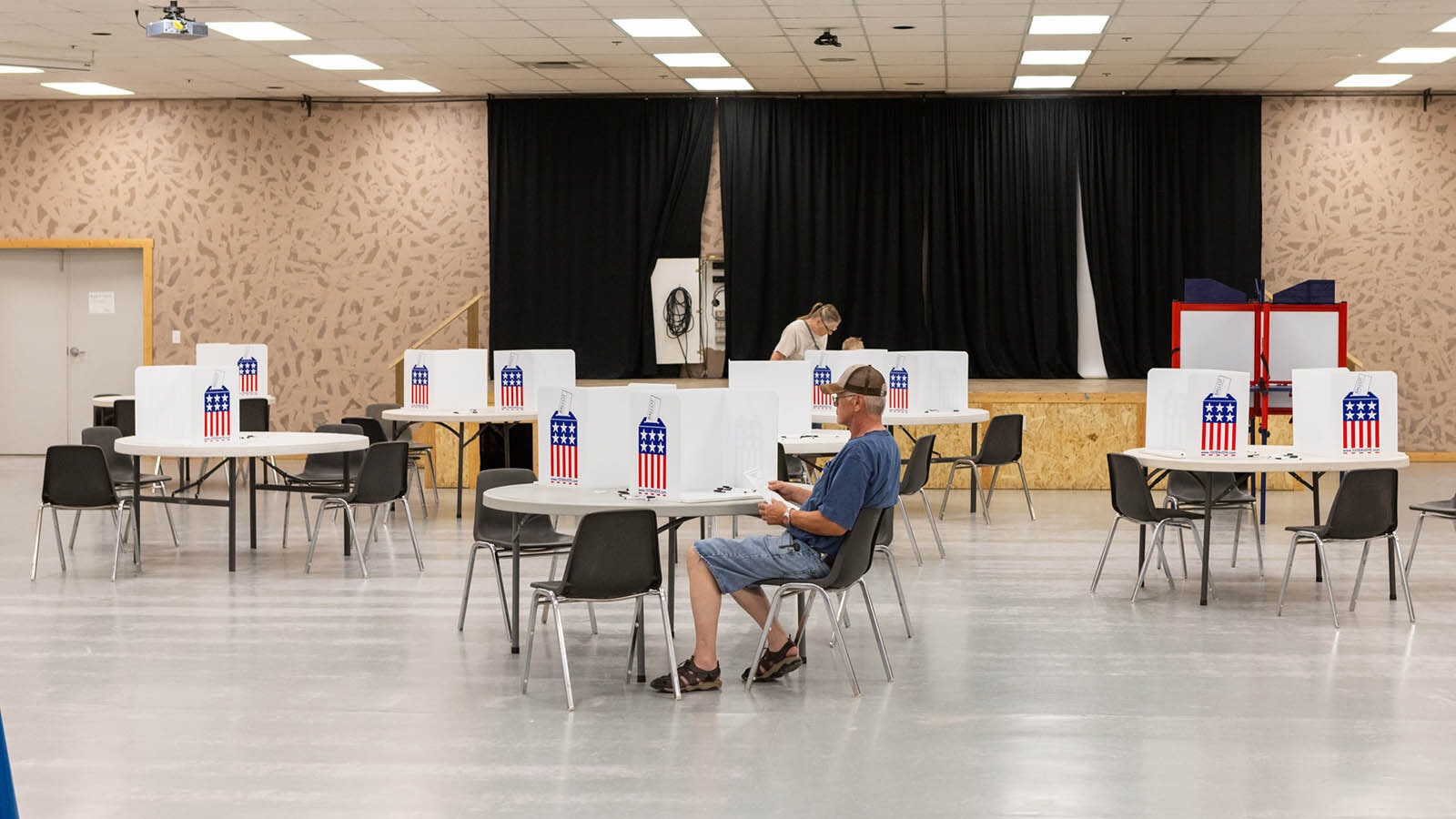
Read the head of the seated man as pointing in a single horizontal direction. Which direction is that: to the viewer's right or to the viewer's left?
to the viewer's left

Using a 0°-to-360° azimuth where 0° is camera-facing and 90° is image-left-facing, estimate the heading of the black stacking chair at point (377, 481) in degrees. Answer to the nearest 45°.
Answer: approximately 135°

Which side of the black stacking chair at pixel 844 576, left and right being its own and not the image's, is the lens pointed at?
left

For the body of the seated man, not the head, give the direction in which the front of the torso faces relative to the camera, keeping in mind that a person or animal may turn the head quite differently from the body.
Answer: to the viewer's left

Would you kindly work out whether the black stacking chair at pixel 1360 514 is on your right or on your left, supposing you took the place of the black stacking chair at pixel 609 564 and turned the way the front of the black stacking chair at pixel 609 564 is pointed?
on your right

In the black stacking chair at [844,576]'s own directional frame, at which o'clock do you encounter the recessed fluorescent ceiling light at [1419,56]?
The recessed fluorescent ceiling light is roughly at 4 o'clock from the black stacking chair.

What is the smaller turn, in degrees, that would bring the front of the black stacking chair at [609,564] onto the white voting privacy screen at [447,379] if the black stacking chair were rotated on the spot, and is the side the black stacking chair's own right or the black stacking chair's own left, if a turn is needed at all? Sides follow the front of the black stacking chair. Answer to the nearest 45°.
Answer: approximately 45° to the black stacking chair's own right

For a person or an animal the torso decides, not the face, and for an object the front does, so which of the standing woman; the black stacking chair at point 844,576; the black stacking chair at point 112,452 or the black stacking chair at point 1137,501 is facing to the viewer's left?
the black stacking chair at point 844,576

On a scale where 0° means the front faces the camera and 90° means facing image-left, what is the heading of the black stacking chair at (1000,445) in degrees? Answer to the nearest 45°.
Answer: approximately 135°

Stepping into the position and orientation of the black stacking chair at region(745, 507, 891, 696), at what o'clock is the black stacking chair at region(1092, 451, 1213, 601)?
the black stacking chair at region(1092, 451, 1213, 601) is roughly at 4 o'clock from the black stacking chair at region(745, 507, 891, 696).

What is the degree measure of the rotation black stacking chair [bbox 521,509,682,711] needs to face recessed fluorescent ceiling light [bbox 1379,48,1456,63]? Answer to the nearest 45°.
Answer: approximately 90° to its right

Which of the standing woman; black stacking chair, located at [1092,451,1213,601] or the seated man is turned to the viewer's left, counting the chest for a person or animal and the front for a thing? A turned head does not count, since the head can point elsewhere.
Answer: the seated man

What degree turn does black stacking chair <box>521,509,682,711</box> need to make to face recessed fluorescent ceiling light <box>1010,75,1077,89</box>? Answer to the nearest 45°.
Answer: approximately 90° to its right

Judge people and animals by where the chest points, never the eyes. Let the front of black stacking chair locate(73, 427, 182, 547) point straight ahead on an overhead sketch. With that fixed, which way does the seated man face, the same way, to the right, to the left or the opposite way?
the opposite way

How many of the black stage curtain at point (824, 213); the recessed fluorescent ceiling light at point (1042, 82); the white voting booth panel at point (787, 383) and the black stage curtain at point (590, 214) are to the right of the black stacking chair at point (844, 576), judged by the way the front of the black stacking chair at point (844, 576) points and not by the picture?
4

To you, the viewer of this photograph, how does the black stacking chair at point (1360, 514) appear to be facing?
facing away from the viewer and to the left of the viewer

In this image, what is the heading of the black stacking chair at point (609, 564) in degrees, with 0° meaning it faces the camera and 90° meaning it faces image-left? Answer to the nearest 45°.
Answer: approximately 135°
